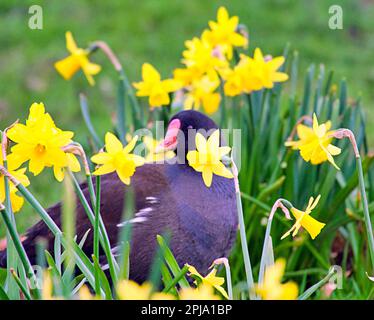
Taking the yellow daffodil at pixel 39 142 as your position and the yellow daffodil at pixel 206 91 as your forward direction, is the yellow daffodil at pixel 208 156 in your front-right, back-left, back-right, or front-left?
front-right

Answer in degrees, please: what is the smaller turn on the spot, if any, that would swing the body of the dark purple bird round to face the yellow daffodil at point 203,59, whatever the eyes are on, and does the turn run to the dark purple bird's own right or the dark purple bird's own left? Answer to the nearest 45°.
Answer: approximately 135° to the dark purple bird's own left

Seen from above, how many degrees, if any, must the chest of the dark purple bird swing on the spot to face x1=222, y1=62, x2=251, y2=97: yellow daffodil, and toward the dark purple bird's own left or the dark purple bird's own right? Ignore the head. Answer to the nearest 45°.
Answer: approximately 90° to the dark purple bird's own left

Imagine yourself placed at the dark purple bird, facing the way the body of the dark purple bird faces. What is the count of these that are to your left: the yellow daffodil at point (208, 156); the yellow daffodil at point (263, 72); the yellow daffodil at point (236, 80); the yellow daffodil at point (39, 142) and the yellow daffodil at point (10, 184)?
2

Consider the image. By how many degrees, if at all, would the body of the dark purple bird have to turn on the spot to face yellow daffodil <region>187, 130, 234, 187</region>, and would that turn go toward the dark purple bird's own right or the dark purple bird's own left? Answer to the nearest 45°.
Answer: approximately 45° to the dark purple bird's own right

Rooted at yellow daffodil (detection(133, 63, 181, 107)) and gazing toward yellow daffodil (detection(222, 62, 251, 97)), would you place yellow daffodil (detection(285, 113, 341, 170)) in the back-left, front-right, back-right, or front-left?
front-right

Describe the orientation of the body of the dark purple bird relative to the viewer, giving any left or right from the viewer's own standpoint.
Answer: facing the viewer and to the right of the viewer

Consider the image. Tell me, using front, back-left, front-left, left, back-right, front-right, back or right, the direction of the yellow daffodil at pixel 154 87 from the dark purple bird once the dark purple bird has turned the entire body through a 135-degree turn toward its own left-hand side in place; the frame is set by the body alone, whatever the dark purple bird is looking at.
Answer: front

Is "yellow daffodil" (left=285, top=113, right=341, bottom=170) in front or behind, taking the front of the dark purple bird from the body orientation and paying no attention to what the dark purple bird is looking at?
in front

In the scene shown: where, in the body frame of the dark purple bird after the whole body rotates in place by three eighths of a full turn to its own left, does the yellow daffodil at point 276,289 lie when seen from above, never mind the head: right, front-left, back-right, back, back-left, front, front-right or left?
back
